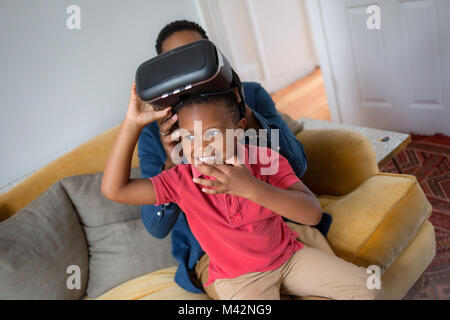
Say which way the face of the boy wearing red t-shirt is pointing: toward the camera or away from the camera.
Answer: toward the camera

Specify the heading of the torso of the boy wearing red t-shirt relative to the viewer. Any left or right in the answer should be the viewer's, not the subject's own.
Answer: facing the viewer

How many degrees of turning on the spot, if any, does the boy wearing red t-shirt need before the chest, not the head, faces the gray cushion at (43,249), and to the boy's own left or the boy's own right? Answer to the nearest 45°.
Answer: approximately 135° to the boy's own right

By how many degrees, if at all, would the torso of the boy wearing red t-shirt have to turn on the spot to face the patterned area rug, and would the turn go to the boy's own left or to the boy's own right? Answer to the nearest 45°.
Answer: approximately 135° to the boy's own left

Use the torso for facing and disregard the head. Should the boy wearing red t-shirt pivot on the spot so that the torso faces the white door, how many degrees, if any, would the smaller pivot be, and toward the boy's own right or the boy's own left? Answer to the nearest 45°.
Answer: approximately 135° to the boy's own left

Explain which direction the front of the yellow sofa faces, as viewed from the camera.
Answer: facing the viewer and to the right of the viewer

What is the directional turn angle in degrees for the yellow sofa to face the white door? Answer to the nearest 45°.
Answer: approximately 90° to its left
